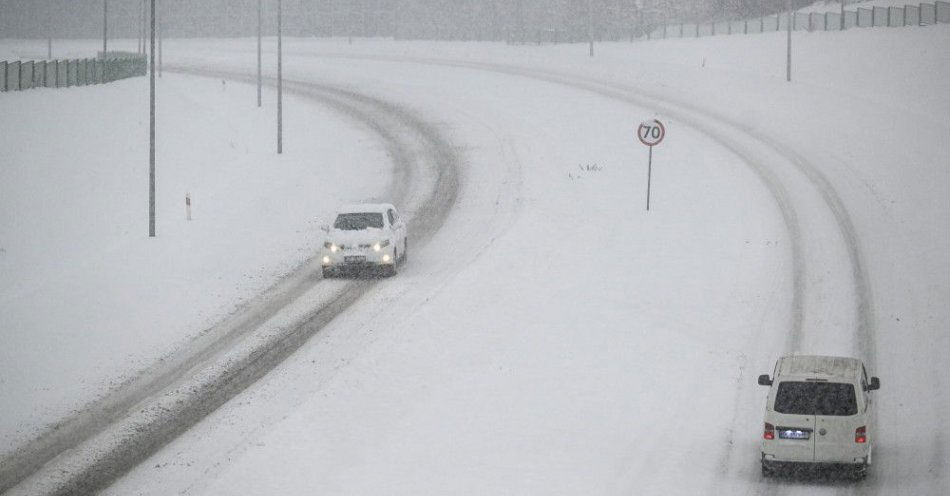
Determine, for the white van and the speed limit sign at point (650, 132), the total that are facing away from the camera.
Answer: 1

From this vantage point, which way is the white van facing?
away from the camera

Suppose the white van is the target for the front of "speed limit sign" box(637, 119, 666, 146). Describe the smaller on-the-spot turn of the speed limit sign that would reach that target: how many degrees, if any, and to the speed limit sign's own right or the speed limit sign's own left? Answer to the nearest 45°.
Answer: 0° — it already faces it

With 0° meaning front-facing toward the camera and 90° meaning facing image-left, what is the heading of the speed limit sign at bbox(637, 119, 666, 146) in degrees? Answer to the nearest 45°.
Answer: approximately 0°

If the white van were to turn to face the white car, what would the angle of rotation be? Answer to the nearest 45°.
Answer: approximately 45° to its left

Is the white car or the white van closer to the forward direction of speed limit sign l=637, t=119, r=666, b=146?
the white van

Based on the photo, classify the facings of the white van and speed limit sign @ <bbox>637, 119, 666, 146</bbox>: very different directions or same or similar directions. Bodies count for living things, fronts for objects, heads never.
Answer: very different directions

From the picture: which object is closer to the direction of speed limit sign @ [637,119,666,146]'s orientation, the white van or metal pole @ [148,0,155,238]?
the white van

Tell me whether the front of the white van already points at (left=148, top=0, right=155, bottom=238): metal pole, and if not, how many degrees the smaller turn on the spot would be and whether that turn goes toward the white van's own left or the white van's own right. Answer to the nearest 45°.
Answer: approximately 45° to the white van's own left

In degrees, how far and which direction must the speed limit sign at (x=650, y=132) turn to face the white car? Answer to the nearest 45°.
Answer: approximately 45° to its right

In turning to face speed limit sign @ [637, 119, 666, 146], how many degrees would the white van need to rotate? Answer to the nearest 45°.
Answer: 0° — it already faces it
